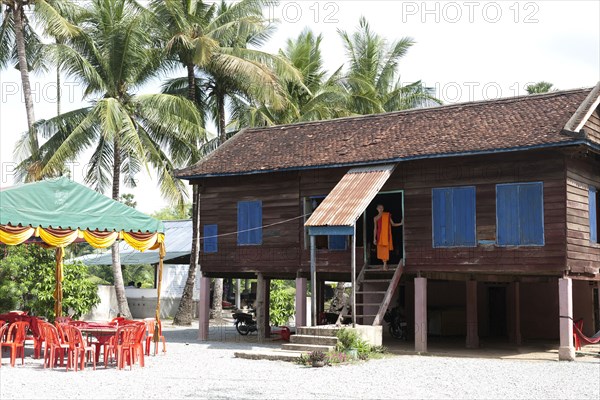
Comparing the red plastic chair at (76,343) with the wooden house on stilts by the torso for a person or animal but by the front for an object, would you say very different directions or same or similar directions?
very different directions

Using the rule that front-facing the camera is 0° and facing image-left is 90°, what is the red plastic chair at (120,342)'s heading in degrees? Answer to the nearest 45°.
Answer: approximately 135°

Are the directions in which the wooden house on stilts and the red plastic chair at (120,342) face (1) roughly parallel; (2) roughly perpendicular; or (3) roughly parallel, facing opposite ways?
roughly perpendicular

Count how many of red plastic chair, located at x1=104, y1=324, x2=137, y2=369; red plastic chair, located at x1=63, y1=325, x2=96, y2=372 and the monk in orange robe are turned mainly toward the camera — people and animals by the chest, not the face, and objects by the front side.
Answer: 1

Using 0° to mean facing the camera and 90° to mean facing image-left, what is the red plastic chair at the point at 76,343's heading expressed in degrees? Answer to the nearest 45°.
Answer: approximately 225°

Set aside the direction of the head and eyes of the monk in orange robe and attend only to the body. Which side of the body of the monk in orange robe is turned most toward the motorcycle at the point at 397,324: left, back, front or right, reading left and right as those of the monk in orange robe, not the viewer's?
back

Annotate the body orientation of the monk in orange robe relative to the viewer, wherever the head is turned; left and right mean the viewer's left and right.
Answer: facing the viewer

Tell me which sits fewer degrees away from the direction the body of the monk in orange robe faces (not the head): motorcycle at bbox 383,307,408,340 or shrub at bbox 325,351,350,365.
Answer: the shrub

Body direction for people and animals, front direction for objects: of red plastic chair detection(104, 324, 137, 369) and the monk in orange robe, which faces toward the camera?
the monk in orange robe

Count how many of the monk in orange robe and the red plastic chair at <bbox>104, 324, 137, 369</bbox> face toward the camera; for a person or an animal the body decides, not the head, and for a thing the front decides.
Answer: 1

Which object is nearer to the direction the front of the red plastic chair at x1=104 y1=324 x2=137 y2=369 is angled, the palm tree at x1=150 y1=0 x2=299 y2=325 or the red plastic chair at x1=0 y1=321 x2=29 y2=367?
the red plastic chair

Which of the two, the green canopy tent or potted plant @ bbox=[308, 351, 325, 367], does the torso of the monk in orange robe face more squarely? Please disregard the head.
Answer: the potted plant

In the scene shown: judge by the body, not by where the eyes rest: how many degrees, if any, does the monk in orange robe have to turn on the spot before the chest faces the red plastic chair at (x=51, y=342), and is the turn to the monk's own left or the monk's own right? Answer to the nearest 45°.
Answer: approximately 45° to the monk's own right

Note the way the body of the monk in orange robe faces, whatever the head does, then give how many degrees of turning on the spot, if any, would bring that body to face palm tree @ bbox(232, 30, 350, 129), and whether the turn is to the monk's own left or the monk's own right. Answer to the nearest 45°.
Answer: approximately 180°

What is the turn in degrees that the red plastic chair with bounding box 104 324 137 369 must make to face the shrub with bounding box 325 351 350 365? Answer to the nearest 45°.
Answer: approximately 135° to its right
